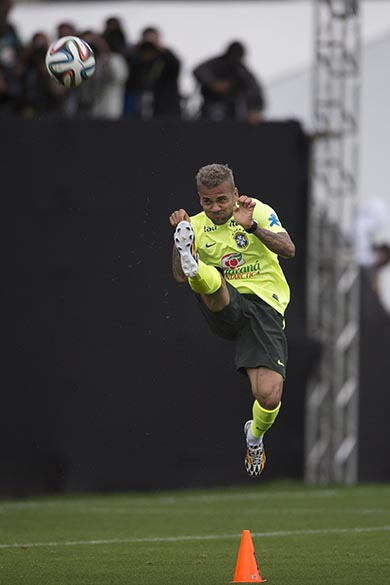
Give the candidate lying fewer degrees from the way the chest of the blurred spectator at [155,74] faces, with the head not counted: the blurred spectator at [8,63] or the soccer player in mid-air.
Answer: the soccer player in mid-air

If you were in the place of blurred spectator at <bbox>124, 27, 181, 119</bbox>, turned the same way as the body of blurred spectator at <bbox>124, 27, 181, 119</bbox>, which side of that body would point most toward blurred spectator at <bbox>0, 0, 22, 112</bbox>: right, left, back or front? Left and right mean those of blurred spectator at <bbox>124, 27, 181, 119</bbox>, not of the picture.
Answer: right

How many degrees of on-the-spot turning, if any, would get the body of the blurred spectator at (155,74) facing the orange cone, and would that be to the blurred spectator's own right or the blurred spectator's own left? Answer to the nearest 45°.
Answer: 0° — they already face it

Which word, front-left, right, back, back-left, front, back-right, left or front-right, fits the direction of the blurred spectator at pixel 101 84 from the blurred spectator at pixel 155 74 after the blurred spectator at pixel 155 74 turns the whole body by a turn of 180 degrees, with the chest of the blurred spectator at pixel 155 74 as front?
front-left

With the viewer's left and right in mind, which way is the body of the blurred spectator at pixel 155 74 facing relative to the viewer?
facing the viewer

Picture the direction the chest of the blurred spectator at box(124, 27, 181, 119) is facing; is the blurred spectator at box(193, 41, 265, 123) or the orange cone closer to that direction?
the orange cone

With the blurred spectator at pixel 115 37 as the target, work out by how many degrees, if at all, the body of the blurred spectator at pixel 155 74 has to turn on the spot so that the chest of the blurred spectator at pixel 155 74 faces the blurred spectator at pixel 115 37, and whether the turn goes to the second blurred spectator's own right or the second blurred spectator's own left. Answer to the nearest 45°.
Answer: approximately 135° to the second blurred spectator's own right

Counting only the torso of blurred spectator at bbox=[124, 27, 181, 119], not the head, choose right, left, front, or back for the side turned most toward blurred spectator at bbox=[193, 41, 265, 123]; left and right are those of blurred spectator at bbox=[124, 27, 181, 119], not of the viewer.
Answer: left
